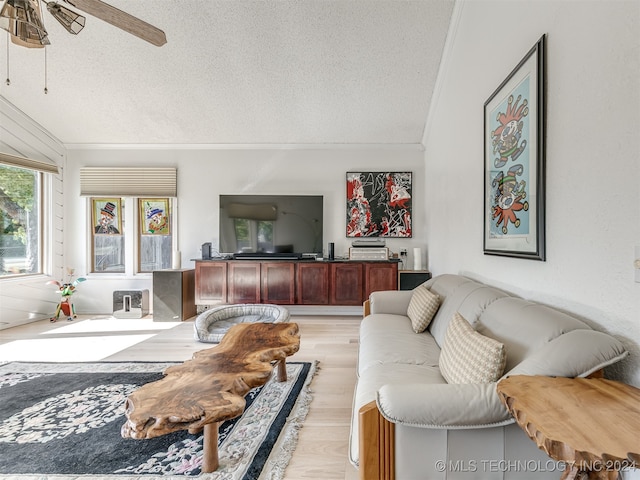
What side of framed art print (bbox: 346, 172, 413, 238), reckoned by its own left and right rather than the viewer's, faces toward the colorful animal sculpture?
right

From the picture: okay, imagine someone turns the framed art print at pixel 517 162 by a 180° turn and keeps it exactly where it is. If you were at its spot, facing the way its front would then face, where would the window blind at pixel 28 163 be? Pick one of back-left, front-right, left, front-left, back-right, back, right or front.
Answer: back-left

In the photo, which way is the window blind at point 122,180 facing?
toward the camera

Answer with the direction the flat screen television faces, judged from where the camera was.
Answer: facing the viewer

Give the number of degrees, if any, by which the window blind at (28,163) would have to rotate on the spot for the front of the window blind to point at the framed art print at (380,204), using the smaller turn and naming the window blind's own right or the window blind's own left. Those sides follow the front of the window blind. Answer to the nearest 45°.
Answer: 0° — it already faces it

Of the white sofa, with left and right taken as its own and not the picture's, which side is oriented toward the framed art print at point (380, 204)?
right

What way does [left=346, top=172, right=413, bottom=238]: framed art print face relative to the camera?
toward the camera

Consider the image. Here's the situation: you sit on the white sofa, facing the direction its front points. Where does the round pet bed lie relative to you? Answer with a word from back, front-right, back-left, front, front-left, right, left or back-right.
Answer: front-right

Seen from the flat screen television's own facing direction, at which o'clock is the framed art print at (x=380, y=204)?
The framed art print is roughly at 9 o'clock from the flat screen television.

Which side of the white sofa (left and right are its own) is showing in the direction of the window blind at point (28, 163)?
front

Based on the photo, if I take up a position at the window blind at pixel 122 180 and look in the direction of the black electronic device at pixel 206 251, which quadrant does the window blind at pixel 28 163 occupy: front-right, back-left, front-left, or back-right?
back-right

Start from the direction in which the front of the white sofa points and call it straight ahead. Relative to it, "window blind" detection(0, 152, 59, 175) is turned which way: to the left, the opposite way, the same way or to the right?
the opposite way

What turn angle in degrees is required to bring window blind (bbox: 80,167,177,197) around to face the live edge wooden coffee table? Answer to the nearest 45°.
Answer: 0° — it already faces it

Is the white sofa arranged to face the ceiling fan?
yes

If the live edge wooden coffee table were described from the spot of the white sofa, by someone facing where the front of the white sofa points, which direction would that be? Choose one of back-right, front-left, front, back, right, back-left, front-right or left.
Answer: front

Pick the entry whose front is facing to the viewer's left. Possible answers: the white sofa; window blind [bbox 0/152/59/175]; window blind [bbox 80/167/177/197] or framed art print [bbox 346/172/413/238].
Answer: the white sofa

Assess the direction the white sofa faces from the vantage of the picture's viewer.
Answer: facing to the left of the viewer

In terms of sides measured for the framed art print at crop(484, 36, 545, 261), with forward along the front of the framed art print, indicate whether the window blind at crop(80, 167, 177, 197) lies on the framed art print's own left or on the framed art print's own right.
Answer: on the framed art print's own right

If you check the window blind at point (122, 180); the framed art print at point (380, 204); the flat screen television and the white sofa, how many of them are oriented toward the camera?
3

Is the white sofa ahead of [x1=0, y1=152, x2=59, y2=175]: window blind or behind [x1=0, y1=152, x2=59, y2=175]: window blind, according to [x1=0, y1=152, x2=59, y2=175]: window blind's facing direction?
ahead
